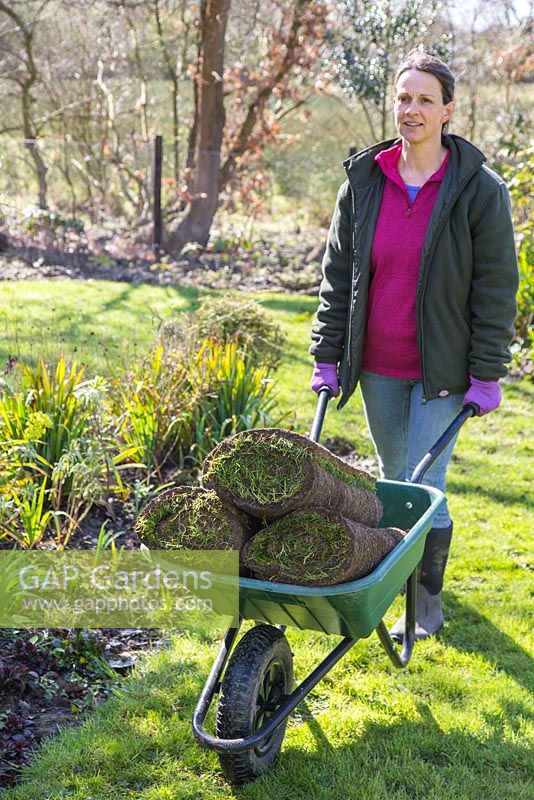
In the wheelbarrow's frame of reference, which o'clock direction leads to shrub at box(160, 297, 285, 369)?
The shrub is roughly at 4 o'clock from the wheelbarrow.

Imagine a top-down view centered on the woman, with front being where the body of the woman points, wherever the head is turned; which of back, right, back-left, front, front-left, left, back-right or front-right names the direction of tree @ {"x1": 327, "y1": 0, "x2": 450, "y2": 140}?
back-right

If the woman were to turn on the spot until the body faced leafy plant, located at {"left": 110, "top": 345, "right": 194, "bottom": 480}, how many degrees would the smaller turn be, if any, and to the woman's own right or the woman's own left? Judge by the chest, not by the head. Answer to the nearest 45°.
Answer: approximately 90° to the woman's own right

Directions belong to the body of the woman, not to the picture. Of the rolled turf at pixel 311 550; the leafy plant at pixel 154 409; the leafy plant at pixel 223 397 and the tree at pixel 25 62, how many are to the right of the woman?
3

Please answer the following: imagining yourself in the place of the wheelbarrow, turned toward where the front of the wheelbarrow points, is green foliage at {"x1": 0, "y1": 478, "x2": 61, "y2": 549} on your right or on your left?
on your right

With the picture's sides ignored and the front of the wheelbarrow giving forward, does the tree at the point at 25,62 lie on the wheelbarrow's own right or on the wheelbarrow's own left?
on the wheelbarrow's own right

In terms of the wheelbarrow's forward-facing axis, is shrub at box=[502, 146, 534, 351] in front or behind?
behind

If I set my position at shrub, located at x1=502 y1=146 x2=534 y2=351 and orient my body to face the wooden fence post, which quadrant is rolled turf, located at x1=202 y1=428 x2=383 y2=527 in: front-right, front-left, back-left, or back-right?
back-left

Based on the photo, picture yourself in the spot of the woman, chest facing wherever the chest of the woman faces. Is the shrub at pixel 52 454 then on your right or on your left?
on your right

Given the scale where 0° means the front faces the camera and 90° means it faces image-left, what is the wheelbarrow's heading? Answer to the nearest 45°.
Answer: approximately 45°
